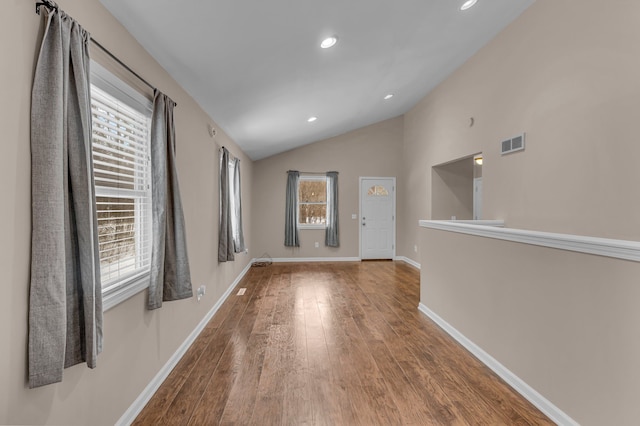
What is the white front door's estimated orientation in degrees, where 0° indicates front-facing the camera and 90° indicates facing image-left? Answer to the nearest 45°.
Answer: approximately 0°

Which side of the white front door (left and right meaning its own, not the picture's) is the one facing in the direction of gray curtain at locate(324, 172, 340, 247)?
right

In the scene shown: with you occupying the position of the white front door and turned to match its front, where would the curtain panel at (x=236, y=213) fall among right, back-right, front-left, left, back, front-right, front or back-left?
front-right

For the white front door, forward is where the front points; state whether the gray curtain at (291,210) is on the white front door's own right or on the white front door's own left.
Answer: on the white front door's own right

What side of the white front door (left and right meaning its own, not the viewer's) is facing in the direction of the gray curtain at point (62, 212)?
front

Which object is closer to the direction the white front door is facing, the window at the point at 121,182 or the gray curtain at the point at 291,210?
the window

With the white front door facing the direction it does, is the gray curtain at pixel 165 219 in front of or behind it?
in front

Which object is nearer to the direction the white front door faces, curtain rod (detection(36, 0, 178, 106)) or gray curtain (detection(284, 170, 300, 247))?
the curtain rod

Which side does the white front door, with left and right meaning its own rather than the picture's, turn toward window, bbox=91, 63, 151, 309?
front
